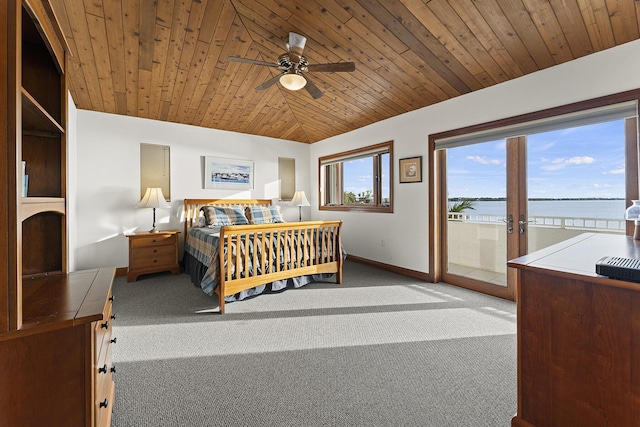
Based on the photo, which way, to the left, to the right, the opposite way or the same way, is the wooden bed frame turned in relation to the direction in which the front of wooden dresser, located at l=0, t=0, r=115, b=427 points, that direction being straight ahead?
to the right

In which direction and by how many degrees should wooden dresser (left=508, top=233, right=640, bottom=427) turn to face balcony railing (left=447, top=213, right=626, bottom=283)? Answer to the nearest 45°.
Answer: approximately 45° to its right

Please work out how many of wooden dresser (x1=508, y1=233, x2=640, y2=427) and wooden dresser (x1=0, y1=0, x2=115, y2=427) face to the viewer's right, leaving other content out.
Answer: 1

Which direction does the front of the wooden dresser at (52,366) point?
to the viewer's right

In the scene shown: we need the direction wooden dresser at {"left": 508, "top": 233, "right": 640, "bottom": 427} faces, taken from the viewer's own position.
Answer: facing away from the viewer and to the left of the viewer

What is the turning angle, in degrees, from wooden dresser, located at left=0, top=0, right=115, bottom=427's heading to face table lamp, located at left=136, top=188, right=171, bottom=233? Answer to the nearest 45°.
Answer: approximately 90° to its left

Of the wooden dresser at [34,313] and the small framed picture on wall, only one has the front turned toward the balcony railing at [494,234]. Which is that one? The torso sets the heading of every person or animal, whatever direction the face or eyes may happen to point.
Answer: the wooden dresser

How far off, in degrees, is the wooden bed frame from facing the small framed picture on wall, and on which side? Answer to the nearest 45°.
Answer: approximately 45° to its left

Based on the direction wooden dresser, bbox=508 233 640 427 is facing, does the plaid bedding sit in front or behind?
in front

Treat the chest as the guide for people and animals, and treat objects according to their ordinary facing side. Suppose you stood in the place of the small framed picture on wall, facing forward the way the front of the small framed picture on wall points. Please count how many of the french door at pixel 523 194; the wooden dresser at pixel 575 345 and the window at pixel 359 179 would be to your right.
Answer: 1

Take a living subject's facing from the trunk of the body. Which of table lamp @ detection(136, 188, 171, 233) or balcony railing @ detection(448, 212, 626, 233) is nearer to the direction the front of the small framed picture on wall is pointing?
the table lamp

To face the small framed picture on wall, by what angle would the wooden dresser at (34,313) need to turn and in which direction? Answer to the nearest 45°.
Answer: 0° — it already faces it

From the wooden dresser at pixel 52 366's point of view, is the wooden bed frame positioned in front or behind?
in front

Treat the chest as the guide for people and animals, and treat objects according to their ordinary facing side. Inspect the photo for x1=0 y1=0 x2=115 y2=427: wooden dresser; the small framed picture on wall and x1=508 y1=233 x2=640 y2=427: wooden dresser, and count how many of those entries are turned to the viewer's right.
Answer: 1
